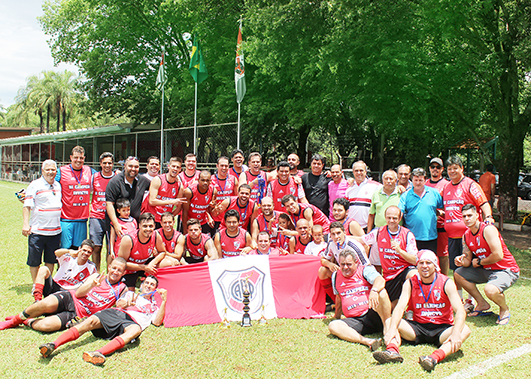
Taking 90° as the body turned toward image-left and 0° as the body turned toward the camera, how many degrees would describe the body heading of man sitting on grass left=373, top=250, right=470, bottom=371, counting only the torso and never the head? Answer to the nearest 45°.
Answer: approximately 0°

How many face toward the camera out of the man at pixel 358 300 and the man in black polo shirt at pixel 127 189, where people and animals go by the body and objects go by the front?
2

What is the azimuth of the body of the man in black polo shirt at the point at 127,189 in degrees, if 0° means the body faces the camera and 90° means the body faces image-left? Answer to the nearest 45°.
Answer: approximately 0°

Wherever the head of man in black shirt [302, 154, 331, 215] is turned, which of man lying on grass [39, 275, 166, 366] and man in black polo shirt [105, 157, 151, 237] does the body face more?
the man lying on grass

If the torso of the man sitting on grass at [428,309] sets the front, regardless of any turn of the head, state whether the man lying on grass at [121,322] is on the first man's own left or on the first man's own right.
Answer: on the first man's own right

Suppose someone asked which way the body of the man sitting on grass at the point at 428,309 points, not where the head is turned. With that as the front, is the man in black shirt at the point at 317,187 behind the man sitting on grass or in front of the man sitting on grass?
behind

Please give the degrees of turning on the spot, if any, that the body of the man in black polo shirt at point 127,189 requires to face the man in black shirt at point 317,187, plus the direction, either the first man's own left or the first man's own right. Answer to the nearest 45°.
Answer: approximately 90° to the first man's own left

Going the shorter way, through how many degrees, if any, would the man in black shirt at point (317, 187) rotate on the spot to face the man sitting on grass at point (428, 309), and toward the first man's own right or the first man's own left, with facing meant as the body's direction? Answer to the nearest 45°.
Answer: approximately 45° to the first man's own left

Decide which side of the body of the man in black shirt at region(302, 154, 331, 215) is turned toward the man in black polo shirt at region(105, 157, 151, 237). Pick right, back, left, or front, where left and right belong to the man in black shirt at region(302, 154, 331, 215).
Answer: right
